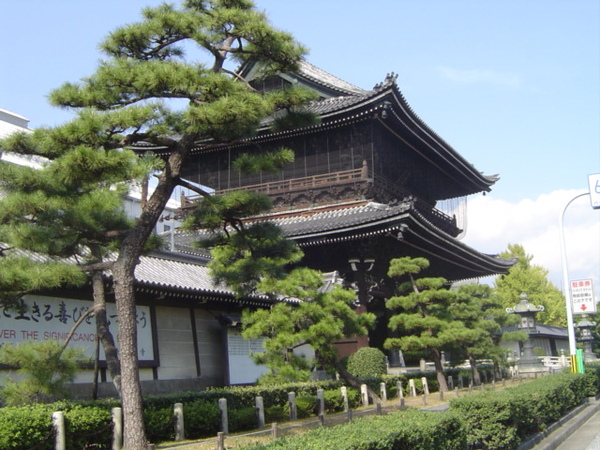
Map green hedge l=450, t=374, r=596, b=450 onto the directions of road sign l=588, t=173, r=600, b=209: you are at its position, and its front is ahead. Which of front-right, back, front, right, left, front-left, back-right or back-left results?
front

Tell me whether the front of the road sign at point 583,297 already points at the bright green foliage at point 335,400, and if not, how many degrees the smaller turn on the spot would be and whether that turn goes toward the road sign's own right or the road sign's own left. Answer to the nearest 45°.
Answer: approximately 45° to the road sign's own right

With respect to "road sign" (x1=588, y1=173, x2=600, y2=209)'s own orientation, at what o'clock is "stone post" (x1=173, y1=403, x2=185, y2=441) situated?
The stone post is roughly at 1 o'clock from the road sign.

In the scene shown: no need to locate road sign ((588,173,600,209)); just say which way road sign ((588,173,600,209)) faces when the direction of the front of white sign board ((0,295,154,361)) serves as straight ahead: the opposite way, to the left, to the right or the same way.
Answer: to the right

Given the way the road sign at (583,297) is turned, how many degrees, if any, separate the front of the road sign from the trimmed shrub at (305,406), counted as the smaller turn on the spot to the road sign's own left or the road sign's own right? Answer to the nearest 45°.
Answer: approximately 45° to the road sign's own right

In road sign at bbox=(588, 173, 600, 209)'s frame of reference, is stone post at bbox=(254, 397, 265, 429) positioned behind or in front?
in front

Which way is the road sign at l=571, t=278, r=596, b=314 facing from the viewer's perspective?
toward the camera

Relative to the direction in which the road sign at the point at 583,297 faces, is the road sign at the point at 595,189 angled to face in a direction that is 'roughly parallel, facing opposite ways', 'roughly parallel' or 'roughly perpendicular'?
roughly parallel

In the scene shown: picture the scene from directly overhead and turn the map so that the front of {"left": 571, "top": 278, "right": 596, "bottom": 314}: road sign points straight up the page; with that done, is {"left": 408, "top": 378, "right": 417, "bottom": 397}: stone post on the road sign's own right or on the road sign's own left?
on the road sign's own right

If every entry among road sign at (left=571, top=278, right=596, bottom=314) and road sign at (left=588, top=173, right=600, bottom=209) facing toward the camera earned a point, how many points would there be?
2

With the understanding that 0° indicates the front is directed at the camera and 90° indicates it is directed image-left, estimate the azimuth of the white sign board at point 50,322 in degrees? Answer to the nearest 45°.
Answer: approximately 315°

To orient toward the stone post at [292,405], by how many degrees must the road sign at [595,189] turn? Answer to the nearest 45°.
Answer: approximately 45° to its right

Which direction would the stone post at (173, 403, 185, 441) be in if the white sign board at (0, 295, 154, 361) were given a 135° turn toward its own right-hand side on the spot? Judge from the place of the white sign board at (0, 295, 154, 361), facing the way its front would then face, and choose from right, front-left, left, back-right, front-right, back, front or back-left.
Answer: back-left
